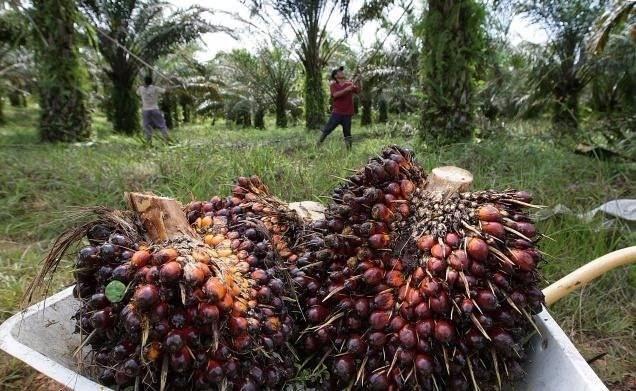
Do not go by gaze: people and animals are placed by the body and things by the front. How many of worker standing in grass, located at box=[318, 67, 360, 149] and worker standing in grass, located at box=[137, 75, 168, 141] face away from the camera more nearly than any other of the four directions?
1

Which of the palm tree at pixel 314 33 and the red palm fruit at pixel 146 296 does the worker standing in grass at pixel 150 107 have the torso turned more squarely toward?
the palm tree

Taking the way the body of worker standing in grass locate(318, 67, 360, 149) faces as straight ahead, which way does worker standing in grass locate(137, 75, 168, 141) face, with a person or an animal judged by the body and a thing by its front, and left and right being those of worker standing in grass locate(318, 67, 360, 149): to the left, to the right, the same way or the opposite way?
the opposite way

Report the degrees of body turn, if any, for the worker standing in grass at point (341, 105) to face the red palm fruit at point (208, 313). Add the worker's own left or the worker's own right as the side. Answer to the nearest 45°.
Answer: approximately 45° to the worker's own right

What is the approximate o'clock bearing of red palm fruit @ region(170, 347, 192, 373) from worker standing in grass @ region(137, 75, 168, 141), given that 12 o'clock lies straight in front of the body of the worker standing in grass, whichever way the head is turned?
The red palm fruit is roughly at 6 o'clock from the worker standing in grass.

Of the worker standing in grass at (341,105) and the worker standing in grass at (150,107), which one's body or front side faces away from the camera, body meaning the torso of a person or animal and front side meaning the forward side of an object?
the worker standing in grass at (150,107)

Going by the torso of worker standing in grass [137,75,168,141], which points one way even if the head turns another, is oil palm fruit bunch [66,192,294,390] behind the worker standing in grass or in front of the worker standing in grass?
behind

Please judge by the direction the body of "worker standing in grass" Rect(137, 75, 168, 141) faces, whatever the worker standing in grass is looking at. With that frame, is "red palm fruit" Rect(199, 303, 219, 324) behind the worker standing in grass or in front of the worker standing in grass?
behind

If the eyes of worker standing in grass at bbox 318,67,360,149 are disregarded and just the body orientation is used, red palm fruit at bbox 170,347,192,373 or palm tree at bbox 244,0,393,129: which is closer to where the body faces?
the red palm fruit

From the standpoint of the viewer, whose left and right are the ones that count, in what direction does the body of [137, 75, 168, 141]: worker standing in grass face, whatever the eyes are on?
facing away from the viewer

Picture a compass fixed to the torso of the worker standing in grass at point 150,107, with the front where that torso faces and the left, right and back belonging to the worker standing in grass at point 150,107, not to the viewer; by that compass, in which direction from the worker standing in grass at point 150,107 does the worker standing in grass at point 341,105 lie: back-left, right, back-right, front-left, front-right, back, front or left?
back-right

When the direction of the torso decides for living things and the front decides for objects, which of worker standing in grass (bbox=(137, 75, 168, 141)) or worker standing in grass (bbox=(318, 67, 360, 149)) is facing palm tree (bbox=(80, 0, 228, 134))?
worker standing in grass (bbox=(137, 75, 168, 141))

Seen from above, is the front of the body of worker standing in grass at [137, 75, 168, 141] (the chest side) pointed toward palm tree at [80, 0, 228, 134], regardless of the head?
yes
